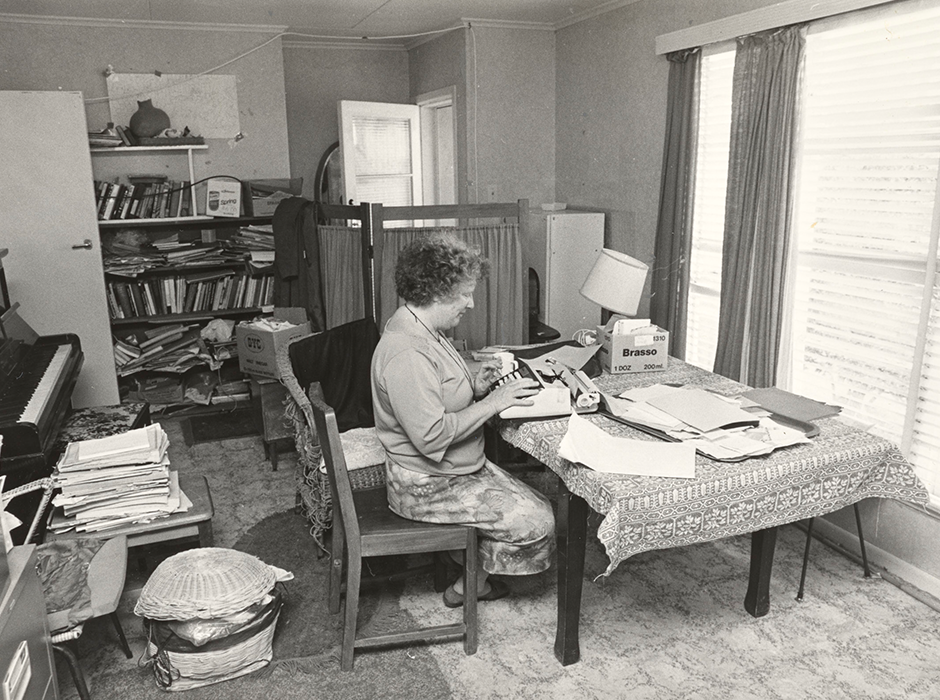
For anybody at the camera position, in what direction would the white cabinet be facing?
facing the viewer and to the left of the viewer

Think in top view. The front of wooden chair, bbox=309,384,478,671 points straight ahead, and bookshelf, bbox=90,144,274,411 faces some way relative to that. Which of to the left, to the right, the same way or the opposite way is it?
to the right

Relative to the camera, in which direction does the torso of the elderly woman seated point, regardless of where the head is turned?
to the viewer's right

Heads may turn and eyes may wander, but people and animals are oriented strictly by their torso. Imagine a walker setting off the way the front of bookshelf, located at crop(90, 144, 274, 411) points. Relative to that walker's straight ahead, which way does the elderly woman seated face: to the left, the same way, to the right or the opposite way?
to the left

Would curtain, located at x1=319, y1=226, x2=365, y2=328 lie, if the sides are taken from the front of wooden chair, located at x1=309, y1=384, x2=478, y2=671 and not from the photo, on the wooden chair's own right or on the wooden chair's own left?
on the wooden chair's own left

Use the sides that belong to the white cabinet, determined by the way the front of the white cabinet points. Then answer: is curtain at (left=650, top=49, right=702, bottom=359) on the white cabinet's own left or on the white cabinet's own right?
on the white cabinet's own left

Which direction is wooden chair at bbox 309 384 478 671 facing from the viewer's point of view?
to the viewer's right

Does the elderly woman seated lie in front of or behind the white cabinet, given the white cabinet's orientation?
in front

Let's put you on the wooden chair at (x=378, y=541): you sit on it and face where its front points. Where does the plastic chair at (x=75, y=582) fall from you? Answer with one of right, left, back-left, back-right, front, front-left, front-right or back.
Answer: back

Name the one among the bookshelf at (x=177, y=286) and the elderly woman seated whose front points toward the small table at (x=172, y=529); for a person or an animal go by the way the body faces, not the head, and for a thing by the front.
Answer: the bookshelf

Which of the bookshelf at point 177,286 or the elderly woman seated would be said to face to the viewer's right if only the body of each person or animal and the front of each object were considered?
the elderly woman seated

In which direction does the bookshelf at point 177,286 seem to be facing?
toward the camera

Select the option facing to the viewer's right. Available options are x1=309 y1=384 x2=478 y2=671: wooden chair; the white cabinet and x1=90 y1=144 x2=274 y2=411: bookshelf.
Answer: the wooden chair

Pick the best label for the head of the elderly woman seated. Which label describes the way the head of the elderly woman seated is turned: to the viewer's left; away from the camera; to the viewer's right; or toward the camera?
to the viewer's right

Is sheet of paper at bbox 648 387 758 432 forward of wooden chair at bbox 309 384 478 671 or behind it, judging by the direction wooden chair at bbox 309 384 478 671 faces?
forward

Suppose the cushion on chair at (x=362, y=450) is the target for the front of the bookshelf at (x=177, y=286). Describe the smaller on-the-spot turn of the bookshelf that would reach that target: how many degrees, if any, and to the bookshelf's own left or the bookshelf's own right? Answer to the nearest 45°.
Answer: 0° — it already faces it

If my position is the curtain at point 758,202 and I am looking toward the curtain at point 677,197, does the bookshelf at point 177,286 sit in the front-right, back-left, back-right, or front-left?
front-left

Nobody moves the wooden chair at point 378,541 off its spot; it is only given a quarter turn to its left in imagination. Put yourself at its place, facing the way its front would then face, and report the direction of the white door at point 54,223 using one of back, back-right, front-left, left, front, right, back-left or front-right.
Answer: front-left

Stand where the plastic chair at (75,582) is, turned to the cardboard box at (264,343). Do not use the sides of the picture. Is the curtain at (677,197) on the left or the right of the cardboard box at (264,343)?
right

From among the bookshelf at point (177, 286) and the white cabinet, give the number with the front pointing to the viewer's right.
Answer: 0
